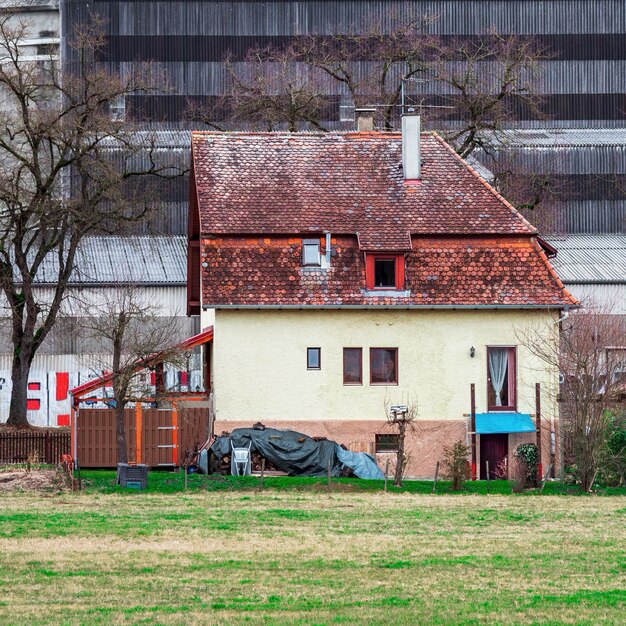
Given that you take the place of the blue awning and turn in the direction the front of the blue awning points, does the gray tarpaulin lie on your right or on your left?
on your right

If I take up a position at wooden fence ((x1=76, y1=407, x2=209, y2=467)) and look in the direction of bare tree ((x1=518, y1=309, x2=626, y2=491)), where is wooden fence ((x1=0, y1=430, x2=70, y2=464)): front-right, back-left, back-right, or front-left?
back-right

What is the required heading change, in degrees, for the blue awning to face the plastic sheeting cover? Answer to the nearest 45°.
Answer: approximately 45° to its right

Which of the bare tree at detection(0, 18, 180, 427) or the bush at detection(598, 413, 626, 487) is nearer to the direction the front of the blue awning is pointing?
the bush

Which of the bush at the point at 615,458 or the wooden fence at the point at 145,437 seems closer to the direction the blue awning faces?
the bush

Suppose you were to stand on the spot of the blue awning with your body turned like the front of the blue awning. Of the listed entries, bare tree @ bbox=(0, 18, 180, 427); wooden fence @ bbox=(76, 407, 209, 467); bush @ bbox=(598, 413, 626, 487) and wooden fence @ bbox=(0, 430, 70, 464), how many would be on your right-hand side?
3

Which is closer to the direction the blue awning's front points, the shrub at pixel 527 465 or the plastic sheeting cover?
the shrub

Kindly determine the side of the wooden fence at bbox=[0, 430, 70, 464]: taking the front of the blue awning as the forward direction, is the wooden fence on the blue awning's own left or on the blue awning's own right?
on the blue awning's own right

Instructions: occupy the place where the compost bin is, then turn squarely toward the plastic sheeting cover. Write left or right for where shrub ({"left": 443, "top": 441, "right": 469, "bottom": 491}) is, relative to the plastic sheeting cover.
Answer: right

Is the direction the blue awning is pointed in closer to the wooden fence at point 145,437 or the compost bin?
the compost bin

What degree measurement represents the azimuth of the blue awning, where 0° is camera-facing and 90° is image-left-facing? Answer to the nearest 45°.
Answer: approximately 0°

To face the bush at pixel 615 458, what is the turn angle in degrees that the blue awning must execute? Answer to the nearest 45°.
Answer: approximately 45° to its left

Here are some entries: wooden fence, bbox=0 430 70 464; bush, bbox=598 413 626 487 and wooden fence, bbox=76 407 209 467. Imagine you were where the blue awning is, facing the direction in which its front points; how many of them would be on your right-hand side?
2

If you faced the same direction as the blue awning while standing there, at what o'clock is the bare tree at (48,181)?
The bare tree is roughly at 3 o'clock from the blue awning.
